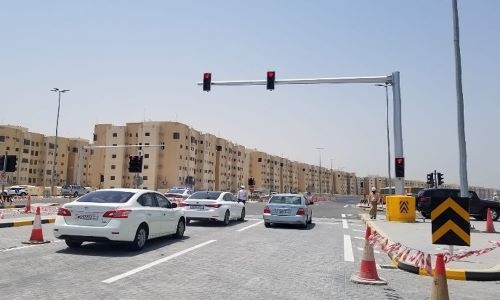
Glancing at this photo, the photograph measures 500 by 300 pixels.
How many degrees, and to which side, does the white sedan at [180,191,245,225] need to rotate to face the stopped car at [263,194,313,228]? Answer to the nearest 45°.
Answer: approximately 45° to its right

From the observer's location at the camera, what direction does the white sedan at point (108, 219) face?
facing away from the viewer and to the right of the viewer

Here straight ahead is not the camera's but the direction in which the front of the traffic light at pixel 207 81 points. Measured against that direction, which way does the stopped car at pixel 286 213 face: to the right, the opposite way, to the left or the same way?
the opposite way

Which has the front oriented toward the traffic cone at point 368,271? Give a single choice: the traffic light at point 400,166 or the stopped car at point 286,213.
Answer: the traffic light

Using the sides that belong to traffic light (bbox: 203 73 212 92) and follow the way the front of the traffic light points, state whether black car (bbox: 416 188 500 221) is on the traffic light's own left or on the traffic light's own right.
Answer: on the traffic light's own left

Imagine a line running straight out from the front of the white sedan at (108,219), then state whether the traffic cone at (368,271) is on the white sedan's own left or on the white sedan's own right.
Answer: on the white sedan's own right

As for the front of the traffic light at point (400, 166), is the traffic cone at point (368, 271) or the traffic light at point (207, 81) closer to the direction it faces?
the traffic cone

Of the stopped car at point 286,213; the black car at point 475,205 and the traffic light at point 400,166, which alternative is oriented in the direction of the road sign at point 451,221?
the traffic light
